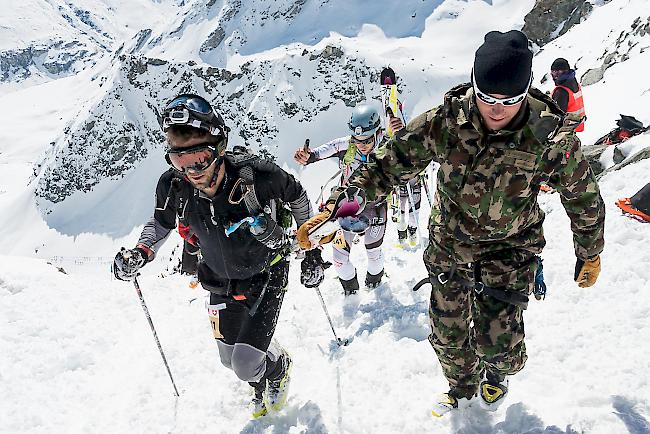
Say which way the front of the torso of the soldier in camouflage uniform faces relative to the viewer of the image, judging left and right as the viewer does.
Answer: facing the viewer

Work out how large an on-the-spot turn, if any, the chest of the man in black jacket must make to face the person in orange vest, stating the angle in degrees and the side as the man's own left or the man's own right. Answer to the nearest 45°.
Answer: approximately 180°

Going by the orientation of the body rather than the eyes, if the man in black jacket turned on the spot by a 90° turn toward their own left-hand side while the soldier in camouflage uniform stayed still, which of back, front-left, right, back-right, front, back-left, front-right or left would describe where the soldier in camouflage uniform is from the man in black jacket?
front

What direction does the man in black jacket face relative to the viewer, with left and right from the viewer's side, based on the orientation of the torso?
facing the viewer and to the left of the viewer

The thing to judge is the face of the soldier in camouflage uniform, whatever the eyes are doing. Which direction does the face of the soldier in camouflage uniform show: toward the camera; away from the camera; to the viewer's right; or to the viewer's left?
toward the camera
